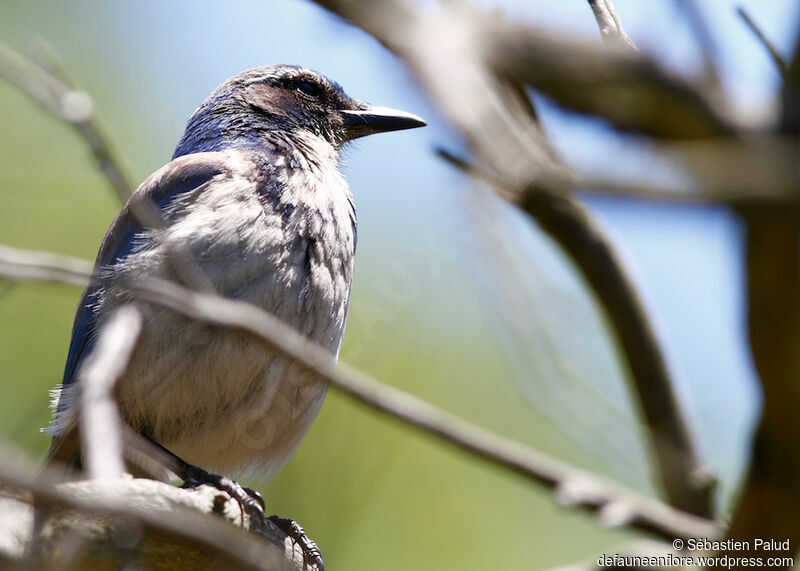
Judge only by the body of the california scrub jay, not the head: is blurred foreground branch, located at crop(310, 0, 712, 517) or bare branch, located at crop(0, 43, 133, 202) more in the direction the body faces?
the blurred foreground branch

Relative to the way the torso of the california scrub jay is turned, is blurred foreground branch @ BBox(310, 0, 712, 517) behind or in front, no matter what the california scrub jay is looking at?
in front

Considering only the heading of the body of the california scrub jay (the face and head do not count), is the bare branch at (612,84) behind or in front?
in front

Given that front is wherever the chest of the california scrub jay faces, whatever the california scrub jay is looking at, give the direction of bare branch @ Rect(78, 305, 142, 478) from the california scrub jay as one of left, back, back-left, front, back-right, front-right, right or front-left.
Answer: front-right

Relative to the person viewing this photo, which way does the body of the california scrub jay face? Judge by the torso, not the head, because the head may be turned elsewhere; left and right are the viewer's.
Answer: facing the viewer and to the right of the viewer
